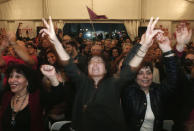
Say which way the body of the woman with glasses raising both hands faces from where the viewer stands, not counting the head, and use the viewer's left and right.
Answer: facing the viewer

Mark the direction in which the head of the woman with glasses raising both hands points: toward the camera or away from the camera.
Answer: toward the camera
